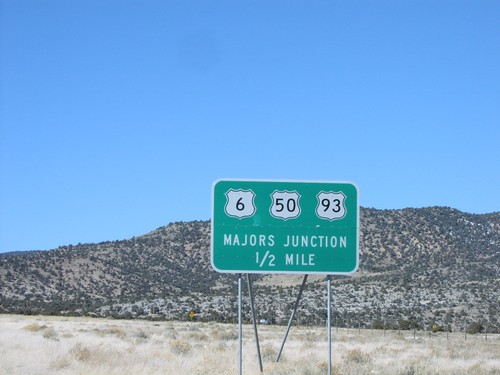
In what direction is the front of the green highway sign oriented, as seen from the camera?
facing the viewer

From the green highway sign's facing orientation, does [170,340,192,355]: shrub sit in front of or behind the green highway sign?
behind
